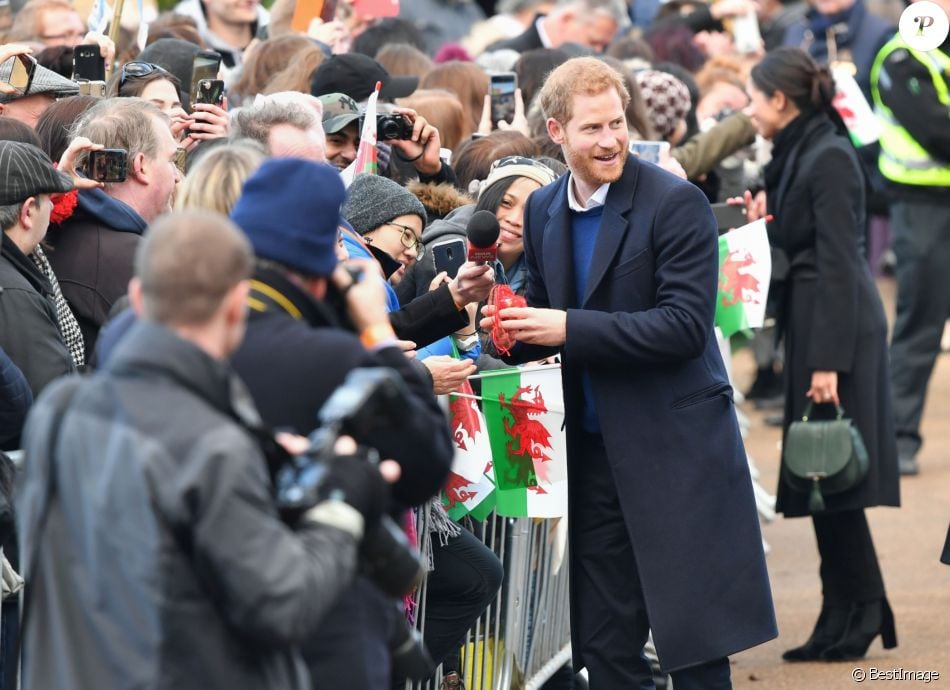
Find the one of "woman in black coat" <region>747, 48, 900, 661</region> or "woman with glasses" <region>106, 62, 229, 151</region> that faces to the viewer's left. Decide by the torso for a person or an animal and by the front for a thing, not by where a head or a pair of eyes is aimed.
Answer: the woman in black coat

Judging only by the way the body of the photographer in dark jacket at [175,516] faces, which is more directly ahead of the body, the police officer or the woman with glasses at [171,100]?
the police officer

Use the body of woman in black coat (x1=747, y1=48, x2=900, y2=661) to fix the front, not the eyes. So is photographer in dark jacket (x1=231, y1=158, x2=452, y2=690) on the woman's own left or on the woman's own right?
on the woman's own left

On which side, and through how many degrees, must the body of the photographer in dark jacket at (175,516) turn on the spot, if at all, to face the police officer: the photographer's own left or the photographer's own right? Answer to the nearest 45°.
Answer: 0° — they already face them

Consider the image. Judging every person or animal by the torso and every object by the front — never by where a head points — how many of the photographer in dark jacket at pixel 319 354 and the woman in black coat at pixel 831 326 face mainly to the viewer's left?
1

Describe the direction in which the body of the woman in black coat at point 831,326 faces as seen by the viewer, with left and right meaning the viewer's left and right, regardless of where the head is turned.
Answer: facing to the left of the viewer

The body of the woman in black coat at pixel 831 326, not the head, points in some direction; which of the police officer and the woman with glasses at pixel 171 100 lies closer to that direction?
the woman with glasses

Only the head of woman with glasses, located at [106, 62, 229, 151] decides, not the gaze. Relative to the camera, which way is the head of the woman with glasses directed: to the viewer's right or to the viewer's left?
to the viewer's right

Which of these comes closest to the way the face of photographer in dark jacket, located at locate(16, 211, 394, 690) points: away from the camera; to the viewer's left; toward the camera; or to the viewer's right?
away from the camera

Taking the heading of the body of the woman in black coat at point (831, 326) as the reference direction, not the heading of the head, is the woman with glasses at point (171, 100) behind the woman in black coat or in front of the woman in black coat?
in front

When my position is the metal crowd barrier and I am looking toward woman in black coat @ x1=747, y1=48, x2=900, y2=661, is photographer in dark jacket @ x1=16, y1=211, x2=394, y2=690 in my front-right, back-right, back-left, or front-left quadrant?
back-right
